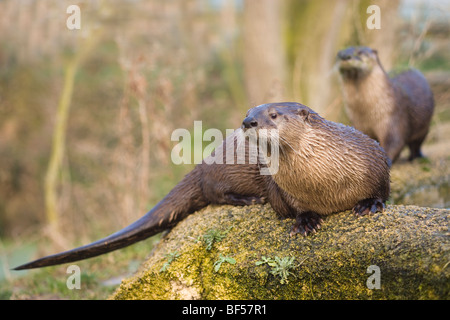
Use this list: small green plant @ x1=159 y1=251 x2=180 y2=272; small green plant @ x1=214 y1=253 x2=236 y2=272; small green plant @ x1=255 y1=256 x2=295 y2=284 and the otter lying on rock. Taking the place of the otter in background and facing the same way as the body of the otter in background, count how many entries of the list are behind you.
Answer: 0

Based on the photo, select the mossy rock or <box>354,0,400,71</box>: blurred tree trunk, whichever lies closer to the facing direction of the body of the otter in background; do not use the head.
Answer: the mossy rock

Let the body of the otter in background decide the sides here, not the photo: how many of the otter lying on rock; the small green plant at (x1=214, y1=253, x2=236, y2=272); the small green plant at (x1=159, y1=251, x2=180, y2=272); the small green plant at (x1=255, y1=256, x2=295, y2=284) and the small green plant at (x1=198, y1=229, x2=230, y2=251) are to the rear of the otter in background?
0

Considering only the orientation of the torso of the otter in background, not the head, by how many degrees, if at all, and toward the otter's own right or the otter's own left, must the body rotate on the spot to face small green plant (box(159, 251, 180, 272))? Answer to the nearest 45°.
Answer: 0° — it already faces it

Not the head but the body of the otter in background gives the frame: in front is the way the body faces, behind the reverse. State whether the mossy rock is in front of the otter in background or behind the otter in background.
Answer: in front

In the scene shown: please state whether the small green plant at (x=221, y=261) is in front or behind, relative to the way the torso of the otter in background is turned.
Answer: in front

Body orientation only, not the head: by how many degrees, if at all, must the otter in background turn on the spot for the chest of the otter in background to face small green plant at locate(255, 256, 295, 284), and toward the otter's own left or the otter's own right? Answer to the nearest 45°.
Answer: approximately 45° to the otter's own left

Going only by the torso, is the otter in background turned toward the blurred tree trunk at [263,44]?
no

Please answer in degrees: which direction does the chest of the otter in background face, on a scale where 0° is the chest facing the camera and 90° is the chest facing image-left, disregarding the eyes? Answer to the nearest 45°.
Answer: approximately 45°

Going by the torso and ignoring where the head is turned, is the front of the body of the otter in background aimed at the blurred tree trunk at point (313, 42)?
no

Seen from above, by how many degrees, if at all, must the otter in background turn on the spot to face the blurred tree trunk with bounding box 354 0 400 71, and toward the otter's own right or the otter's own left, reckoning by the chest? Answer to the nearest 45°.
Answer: approximately 135° to the otter's own right
